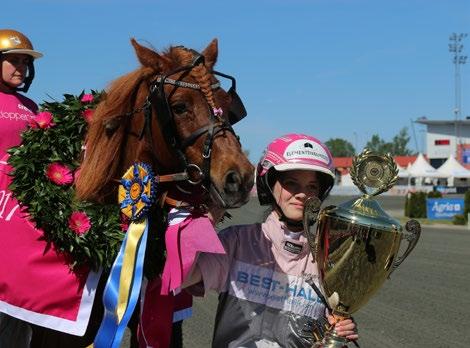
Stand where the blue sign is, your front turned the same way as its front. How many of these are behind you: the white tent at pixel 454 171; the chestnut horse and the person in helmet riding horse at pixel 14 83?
1

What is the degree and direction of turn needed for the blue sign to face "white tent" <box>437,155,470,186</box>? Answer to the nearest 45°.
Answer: approximately 180°

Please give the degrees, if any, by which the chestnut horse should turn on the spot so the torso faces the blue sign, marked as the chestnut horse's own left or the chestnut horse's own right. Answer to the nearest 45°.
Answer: approximately 90° to the chestnut horse's own left

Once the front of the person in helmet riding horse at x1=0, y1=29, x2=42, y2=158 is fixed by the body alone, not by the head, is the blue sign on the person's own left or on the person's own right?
on the person's own left

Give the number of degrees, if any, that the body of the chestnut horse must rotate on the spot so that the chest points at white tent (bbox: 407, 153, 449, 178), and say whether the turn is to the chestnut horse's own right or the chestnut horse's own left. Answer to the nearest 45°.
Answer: approximately 90° to the chestnut horse's own left

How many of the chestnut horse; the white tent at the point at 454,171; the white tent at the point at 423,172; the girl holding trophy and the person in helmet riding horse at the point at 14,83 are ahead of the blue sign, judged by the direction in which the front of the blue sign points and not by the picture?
3

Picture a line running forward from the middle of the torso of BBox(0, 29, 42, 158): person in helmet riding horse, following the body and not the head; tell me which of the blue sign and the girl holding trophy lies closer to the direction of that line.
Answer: the girl holding trophy

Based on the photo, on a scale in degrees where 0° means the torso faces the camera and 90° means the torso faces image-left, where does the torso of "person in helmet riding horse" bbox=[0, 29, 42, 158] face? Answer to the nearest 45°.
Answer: approximately 315°

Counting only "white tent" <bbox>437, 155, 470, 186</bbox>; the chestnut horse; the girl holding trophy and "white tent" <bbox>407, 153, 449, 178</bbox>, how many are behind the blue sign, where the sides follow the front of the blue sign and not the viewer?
2
